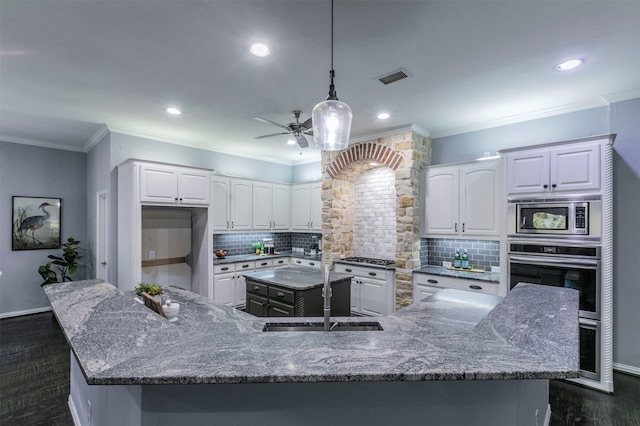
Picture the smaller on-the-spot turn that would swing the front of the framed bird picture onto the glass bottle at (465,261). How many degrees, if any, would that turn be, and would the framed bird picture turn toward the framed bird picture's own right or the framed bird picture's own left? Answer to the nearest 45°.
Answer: approximately 45° to the framed bird picture's own left

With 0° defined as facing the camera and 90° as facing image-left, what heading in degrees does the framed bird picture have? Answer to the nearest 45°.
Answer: approximately 0°

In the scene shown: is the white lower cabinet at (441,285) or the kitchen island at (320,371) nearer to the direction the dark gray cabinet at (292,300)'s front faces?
the kitchen island

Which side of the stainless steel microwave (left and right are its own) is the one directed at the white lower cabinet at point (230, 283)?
right

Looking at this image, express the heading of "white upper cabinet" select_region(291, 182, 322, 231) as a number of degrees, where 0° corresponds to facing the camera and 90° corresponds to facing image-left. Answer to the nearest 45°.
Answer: approximately 45°

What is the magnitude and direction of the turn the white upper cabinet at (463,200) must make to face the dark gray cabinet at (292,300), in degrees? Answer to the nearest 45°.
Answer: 0° — it already faces it

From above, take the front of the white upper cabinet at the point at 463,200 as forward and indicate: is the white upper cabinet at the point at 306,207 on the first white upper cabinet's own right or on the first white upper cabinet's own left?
on the first white upper cabinet's own right

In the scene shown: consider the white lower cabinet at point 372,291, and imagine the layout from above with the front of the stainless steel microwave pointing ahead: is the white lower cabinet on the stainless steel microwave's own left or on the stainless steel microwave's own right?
on the stainless steel microwave's own right
